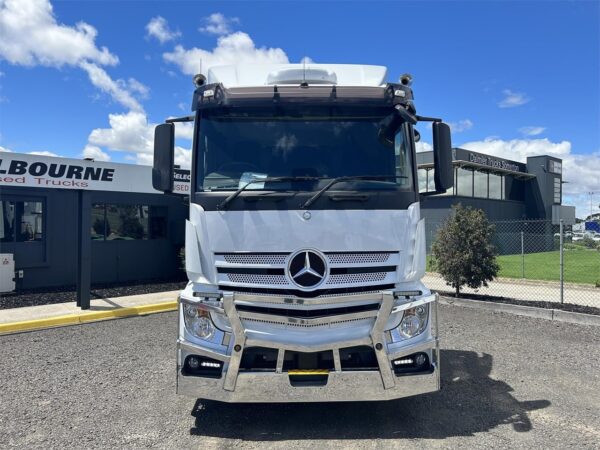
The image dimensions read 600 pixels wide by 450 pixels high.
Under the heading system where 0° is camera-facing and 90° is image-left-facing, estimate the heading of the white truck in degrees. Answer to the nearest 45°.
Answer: approximately 0°

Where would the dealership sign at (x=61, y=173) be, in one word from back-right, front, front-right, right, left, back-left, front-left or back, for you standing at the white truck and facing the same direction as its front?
back-right

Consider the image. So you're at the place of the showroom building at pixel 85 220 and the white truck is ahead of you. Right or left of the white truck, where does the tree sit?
left

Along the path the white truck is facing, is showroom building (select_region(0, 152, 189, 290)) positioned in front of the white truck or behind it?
behind

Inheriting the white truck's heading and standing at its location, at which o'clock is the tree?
The tree is roughly at 7 o'clock from the white truck.
